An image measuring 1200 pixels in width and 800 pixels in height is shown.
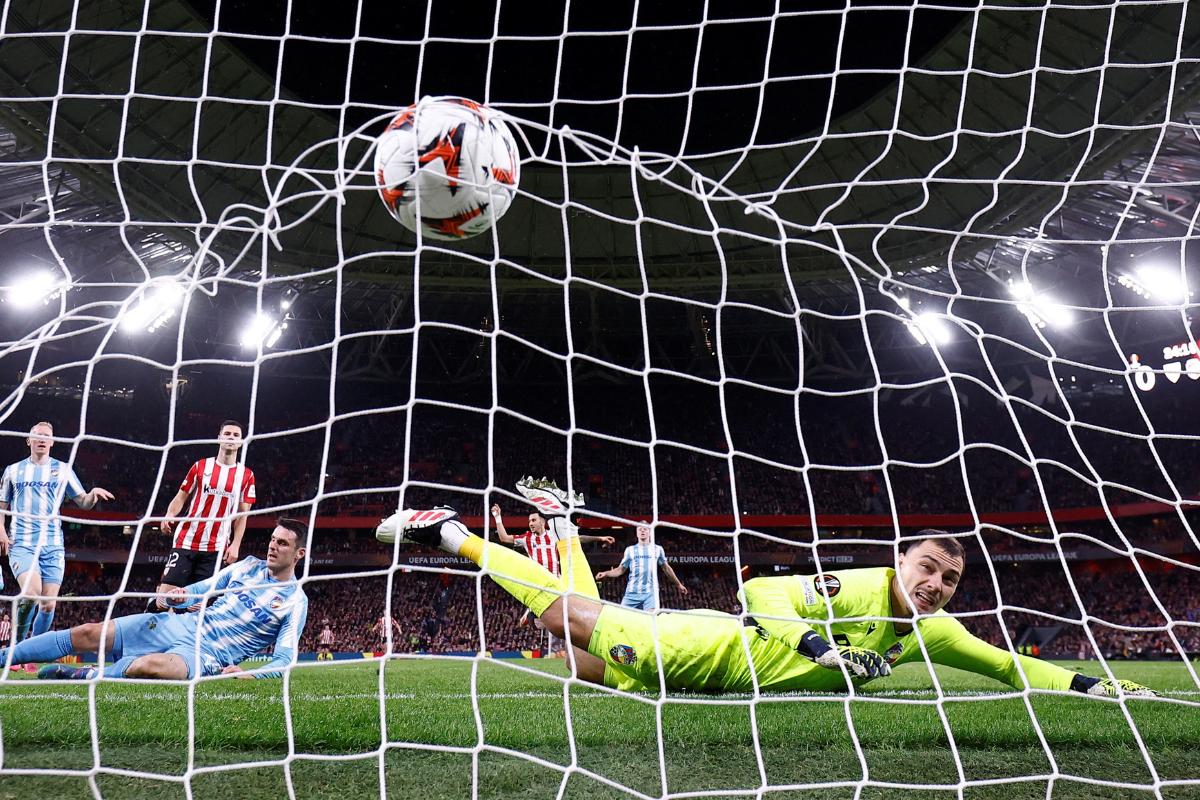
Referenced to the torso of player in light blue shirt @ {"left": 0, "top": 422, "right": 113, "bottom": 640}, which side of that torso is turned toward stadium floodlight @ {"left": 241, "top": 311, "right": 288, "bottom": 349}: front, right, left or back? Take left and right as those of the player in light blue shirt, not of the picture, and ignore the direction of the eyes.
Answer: back

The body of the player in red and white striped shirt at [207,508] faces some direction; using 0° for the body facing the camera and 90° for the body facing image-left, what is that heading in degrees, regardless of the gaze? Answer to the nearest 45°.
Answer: approximately 0°

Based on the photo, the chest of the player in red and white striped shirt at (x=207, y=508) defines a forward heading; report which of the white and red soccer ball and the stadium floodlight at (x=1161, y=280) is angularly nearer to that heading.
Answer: the white and red soccer ball

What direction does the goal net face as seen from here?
away from the camera

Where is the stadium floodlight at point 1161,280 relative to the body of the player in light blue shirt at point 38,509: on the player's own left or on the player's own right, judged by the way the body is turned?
on the player's own left

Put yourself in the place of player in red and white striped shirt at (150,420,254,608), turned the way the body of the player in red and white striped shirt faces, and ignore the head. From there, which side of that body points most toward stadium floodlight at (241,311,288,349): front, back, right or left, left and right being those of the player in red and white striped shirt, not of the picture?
back

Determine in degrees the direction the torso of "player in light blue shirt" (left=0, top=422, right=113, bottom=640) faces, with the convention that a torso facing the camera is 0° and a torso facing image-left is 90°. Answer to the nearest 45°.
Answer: approximately 0°

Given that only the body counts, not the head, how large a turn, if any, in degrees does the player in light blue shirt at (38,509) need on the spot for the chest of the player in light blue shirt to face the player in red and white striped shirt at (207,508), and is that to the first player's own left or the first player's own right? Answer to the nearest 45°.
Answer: approximately 45° to the first player's own left
